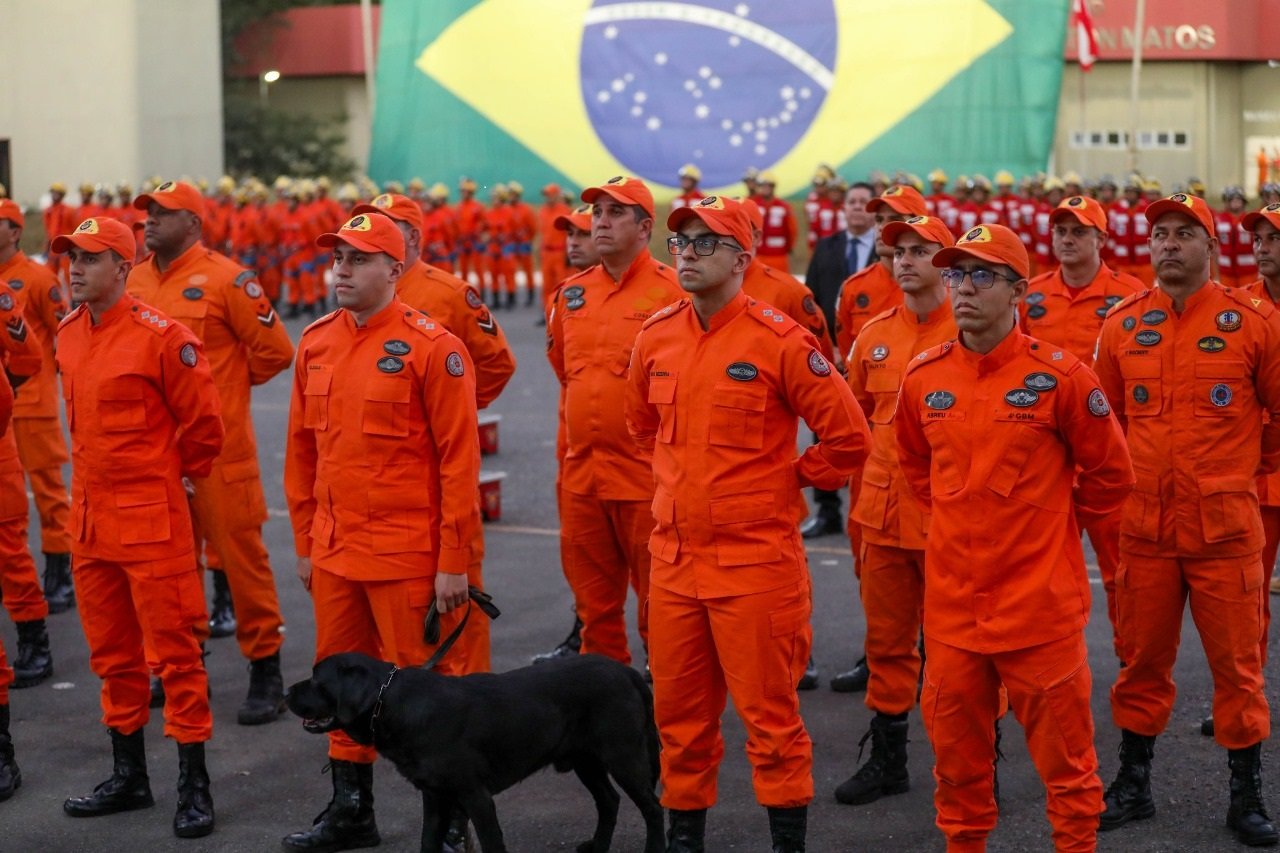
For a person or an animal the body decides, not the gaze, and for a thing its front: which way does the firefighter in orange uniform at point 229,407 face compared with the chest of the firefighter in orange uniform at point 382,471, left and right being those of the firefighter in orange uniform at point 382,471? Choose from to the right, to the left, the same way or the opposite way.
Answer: the same way

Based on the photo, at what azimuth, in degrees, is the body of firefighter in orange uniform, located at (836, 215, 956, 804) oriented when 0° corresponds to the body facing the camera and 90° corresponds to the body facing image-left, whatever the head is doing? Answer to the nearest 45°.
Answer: approximately 45°

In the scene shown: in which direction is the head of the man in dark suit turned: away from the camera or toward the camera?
toward the camera

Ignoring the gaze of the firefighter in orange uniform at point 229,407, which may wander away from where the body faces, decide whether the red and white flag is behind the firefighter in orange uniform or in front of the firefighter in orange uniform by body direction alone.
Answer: behind

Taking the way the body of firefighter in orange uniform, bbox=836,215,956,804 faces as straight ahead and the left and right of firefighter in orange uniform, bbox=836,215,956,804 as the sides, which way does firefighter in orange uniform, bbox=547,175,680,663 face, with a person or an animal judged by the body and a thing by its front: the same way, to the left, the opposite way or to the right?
the same way

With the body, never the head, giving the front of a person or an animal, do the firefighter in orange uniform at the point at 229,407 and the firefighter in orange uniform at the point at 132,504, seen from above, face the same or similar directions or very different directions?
same or similar directions

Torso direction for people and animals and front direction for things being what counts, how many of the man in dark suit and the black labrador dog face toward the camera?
1

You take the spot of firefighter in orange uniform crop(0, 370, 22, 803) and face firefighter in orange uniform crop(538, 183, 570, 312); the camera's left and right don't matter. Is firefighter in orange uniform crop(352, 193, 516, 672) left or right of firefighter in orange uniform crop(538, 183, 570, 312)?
right

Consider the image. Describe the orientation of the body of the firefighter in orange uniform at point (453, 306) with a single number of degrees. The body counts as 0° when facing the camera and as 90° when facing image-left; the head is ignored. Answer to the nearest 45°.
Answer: approximately 45°

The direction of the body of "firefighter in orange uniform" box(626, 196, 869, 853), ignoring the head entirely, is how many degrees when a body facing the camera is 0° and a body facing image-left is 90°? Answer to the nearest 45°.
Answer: approximately 45°

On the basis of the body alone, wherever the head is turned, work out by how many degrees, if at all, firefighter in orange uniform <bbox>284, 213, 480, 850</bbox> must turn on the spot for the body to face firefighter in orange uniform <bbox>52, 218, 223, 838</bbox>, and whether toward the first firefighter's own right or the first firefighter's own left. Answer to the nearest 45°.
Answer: approximately 90° to the first firefighter's own right

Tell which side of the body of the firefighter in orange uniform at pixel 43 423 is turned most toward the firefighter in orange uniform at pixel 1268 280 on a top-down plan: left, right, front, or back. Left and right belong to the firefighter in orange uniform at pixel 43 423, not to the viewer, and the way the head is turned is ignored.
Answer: left

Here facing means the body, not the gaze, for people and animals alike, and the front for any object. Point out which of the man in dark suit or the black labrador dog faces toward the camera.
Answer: the man in dark suit

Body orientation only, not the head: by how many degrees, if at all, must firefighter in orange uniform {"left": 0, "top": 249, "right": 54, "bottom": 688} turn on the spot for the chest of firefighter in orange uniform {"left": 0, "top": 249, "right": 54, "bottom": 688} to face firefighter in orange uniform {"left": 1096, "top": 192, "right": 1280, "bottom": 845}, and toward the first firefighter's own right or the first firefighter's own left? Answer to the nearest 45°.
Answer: approximately 90° to the first firefighter's own left
